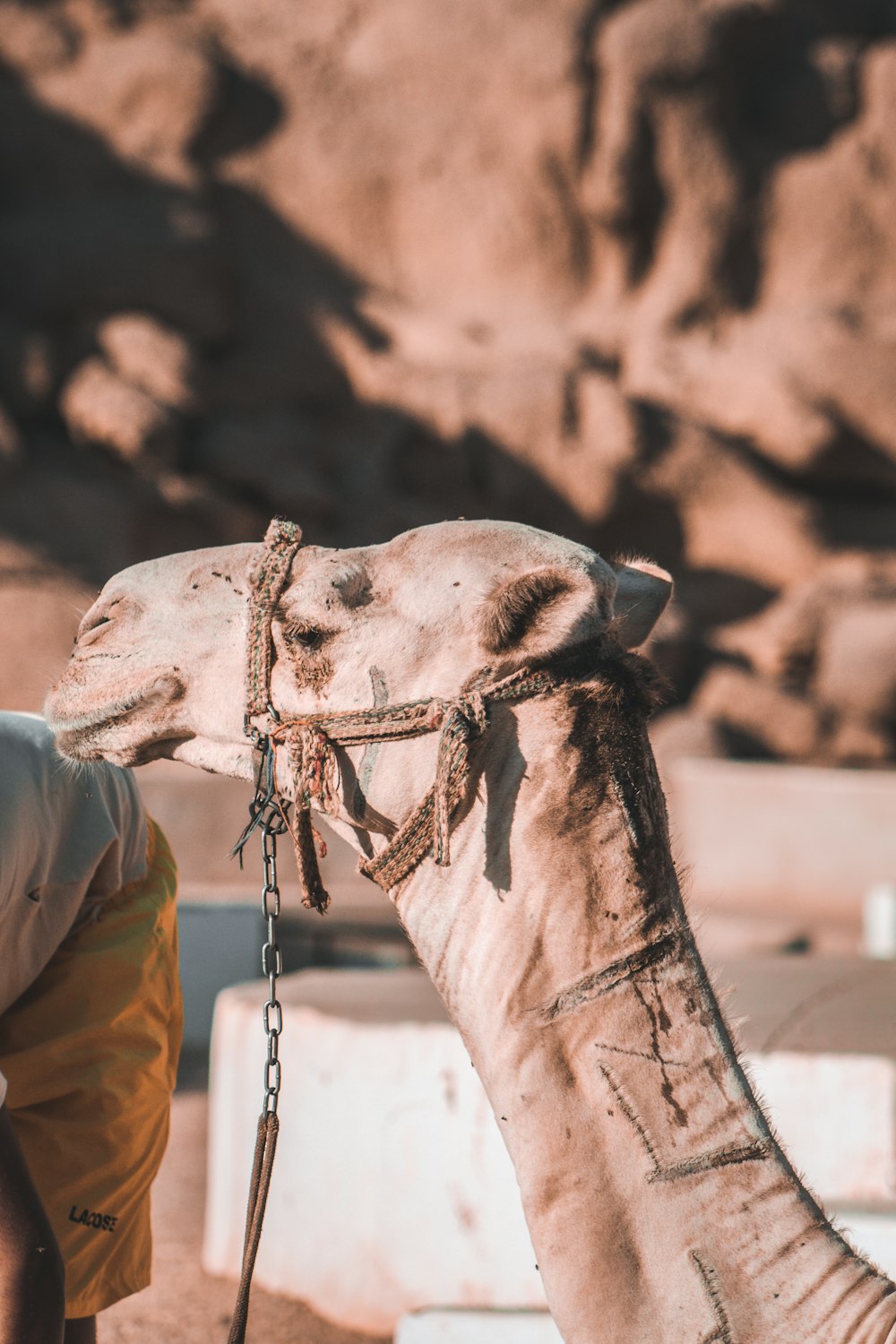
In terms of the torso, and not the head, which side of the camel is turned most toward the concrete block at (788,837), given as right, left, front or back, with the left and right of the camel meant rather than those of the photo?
right

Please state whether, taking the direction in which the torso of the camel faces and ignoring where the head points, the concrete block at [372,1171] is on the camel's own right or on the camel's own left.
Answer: on the camel's own right

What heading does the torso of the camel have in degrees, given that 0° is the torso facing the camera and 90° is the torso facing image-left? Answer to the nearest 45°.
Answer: approximately 90°

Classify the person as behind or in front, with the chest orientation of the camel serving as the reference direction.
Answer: in front

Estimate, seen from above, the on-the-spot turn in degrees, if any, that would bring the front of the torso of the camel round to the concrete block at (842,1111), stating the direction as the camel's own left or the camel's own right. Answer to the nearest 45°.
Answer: approximately 90° to the camel's own right
